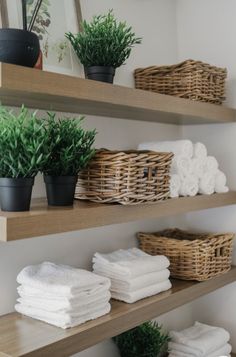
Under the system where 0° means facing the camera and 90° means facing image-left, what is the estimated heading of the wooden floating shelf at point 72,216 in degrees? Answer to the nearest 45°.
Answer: approximately 315°

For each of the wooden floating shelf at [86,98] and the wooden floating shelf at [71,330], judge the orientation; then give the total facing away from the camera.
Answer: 0
